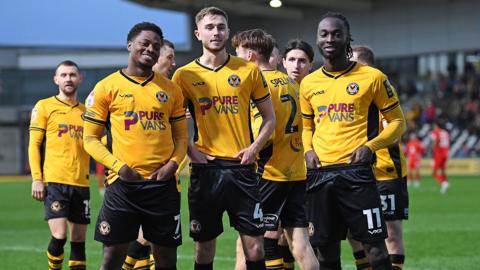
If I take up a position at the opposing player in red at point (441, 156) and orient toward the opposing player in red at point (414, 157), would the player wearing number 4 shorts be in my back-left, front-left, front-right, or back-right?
back-left

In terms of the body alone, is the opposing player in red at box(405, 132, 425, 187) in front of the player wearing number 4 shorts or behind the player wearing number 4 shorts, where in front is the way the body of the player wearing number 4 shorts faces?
behind

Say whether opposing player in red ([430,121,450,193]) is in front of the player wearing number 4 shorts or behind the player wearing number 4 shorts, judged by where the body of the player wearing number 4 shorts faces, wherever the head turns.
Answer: behind

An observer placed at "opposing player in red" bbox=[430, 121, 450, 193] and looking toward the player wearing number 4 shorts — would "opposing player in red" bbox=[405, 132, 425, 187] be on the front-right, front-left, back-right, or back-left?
back-right

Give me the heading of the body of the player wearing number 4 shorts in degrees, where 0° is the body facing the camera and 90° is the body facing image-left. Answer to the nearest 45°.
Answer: approximately 0°
